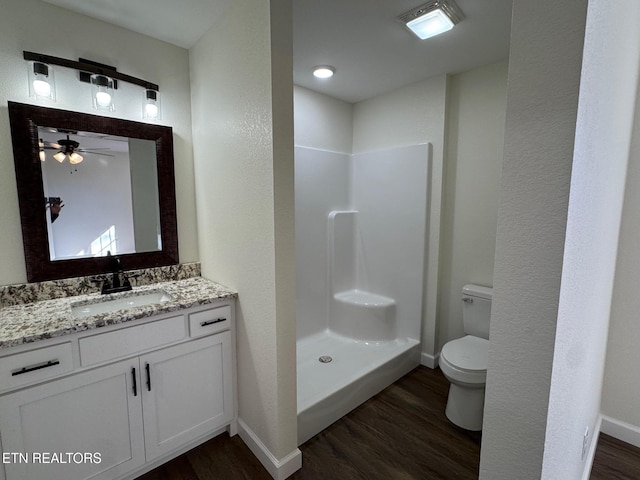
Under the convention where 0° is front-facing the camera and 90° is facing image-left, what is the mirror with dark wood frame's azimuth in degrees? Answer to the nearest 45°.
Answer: approximately 315°

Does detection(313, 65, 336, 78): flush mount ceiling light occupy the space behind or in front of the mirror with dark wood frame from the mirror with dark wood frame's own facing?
in front

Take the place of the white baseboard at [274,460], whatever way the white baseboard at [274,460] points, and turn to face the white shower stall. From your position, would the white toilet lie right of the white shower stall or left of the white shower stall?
right

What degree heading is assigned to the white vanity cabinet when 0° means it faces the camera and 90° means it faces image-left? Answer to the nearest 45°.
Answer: approximately 315°

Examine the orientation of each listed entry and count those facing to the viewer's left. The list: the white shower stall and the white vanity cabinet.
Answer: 0

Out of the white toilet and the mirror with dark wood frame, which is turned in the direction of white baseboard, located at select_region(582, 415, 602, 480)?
the mirror with dark wood frame

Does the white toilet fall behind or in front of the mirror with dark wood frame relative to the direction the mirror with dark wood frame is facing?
in front

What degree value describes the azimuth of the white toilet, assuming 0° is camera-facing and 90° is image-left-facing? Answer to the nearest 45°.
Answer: approximately 45°

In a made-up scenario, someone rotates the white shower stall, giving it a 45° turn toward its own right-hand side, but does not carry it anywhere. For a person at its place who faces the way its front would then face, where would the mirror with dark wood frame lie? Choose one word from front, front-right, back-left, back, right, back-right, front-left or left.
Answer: front-right

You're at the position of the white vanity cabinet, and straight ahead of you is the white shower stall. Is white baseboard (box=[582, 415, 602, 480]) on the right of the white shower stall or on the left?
right

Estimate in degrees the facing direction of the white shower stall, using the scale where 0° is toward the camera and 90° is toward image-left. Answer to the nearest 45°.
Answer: approximately 315°

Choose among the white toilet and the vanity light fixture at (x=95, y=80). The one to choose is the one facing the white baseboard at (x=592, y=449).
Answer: the vanity light fixture

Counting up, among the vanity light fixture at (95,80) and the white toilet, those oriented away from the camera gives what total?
0

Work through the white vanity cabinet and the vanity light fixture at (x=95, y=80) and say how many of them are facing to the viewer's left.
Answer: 0
